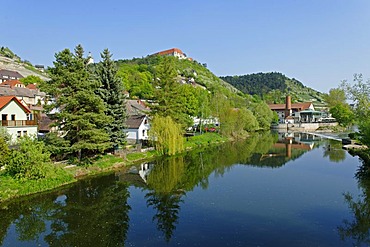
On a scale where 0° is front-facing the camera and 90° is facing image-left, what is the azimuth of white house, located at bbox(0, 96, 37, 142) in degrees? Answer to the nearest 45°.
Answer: approximately 315°

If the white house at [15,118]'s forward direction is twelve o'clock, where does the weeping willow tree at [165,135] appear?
The weeping willow tree is roughly at 11 o'clock from the white house.

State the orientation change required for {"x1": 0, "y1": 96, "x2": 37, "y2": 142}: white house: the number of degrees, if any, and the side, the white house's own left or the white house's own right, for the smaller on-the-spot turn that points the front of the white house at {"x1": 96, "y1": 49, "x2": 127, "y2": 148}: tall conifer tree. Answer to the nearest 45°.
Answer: approximately 90° to the white house's own left

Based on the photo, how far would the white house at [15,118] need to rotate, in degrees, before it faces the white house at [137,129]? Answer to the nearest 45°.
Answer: approximately 45° to its left

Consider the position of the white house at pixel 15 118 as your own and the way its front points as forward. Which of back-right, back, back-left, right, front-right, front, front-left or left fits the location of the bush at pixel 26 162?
front-right

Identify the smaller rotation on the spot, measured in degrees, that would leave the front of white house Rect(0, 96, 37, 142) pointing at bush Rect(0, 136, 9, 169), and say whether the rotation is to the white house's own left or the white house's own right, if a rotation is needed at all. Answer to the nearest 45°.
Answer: approximately 45° to the white house's own right
